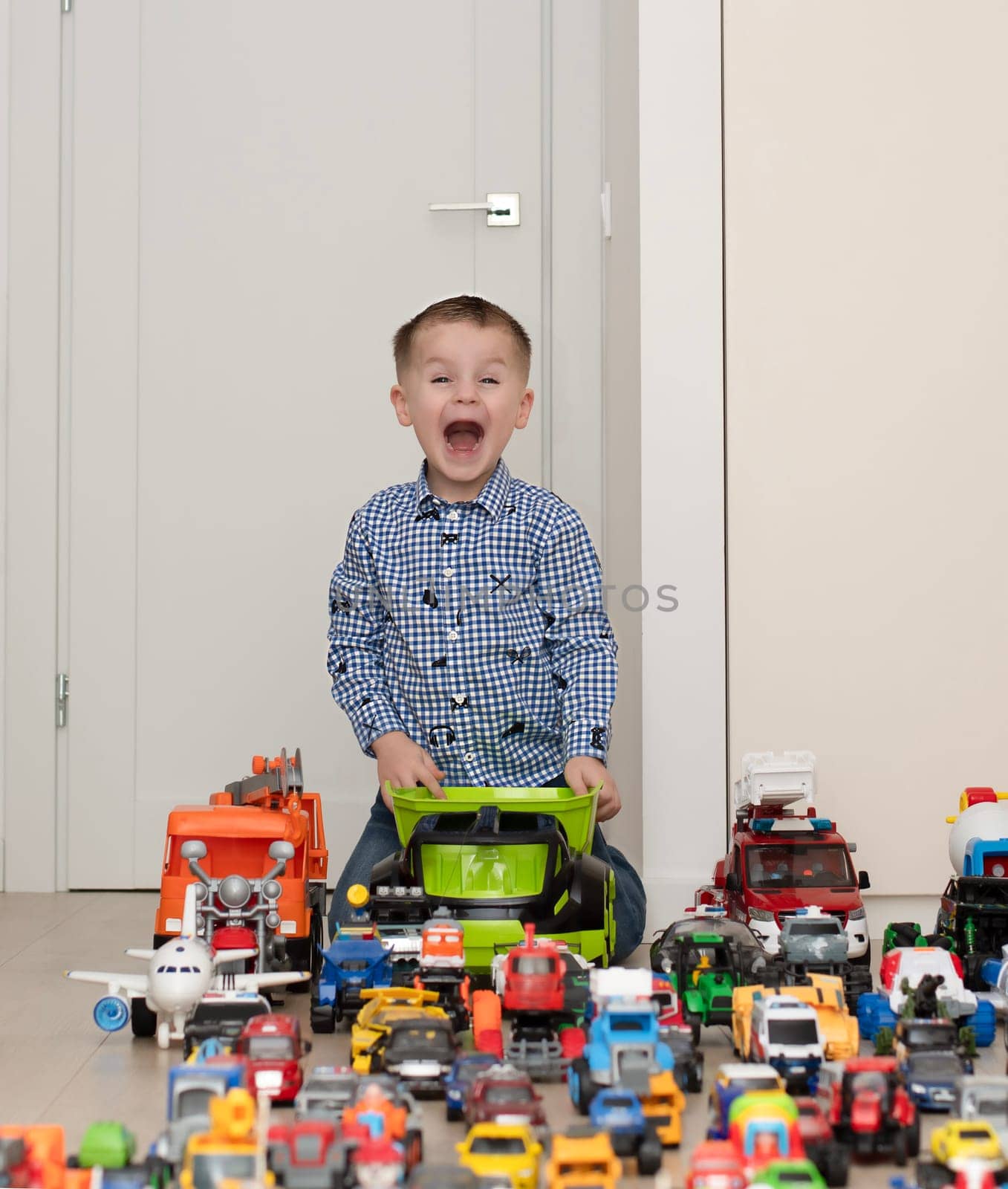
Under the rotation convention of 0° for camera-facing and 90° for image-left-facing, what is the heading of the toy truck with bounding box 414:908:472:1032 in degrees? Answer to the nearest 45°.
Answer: approximately 0°

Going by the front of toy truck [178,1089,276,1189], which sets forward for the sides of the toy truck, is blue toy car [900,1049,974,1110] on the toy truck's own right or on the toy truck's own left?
on the toy truck's own left

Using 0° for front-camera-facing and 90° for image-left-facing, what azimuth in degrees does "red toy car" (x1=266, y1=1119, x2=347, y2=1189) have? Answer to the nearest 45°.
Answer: approximately 0°

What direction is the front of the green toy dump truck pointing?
toward the camera

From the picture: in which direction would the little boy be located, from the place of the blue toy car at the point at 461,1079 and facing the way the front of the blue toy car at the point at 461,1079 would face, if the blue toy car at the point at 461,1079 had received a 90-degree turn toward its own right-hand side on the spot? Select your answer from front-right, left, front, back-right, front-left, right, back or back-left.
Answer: right

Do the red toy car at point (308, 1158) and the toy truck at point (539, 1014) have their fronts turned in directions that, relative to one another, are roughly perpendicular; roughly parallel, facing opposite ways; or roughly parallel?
roughly parallel

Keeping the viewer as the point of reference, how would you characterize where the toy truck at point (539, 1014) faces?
facing the viewer

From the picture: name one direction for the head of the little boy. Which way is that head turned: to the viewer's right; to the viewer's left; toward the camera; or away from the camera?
toward the camera
